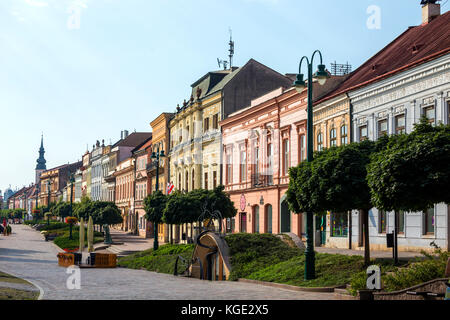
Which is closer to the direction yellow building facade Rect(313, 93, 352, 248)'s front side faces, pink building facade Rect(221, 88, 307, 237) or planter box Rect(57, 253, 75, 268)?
the planter box

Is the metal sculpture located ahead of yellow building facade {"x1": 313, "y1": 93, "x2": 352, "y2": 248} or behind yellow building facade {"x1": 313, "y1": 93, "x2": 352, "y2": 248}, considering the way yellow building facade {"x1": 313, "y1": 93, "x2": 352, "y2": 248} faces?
ahead

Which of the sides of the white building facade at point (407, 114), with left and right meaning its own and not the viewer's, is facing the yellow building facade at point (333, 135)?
right

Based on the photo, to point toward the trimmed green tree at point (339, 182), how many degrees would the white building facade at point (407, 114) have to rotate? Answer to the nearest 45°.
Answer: approximately 45° to its left

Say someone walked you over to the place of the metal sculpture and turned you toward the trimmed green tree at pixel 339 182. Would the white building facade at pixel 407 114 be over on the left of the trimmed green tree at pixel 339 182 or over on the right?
left

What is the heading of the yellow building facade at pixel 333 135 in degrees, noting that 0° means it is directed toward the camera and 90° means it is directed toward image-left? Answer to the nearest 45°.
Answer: approximately 45°

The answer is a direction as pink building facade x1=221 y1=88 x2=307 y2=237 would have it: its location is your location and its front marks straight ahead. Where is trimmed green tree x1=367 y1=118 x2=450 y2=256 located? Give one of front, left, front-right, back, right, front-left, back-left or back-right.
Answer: front-left

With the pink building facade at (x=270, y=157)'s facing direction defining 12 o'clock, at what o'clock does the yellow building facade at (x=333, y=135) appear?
The yellow building facade is roughly at 10 o'clock from the pink building facade.

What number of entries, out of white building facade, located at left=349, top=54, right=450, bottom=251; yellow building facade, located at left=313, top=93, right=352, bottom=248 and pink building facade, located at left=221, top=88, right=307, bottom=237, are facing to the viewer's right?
0

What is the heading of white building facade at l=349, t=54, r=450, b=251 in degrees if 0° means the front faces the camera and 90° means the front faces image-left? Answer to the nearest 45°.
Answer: approximately 45°

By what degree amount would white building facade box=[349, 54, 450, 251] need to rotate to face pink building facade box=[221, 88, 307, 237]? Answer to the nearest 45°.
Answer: approximately 90° to its right

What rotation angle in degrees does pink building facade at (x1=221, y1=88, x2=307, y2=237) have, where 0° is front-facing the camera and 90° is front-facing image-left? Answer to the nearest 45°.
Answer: approximately 45°
